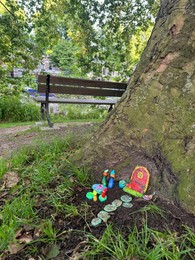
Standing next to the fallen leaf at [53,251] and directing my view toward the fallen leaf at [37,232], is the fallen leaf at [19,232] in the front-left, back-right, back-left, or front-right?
front-left

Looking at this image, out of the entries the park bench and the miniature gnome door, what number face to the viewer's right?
0

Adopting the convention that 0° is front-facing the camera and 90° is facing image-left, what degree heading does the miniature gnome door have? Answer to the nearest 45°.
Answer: approximately 45°
